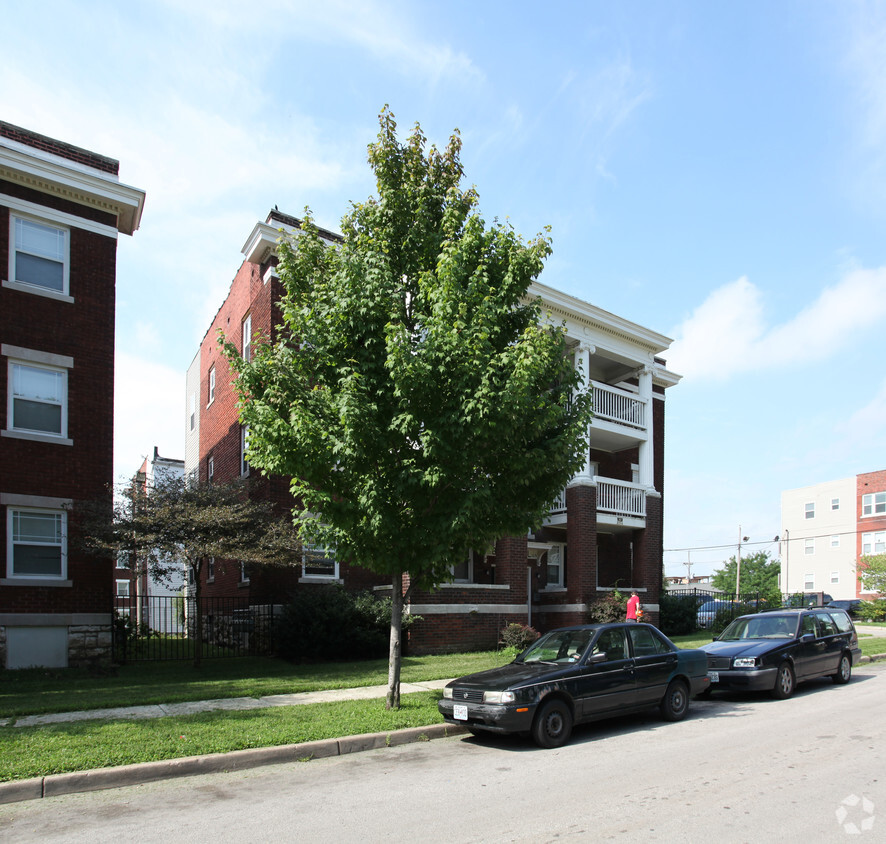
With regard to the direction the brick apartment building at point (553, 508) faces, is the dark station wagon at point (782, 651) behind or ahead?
ahead

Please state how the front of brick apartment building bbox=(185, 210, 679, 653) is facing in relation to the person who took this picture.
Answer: facing the viewer and to the right of the viewer

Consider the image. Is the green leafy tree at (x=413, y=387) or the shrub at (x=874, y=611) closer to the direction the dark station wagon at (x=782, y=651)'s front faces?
the green leafy tree

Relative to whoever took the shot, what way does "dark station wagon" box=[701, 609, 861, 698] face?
facing the viewer and to the left of the viewer

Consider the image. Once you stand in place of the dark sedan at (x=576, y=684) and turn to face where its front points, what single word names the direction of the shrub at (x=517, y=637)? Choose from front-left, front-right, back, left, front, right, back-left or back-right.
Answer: back-right

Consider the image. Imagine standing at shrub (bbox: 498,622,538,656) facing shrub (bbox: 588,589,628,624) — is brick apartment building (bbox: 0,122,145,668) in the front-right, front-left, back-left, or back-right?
back-left

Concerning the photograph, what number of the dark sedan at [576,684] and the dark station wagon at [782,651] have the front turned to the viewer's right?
0

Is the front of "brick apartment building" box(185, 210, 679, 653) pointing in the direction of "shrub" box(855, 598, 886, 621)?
no

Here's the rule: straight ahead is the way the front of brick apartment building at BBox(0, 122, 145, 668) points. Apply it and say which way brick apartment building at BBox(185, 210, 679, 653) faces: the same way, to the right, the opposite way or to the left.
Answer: the same way

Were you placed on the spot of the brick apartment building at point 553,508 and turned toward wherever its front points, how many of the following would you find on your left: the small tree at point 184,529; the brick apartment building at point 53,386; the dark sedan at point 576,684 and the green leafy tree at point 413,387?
0

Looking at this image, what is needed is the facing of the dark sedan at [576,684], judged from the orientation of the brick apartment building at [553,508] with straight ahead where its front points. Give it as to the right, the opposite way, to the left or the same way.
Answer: to the right
